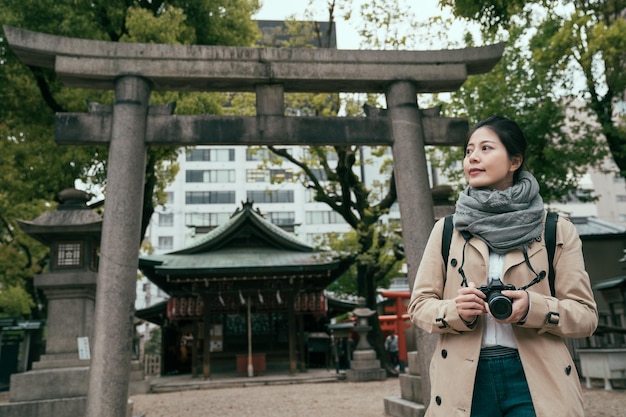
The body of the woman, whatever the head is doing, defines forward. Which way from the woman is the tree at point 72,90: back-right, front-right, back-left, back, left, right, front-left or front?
back-right

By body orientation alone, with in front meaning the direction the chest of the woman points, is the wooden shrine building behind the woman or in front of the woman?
behind

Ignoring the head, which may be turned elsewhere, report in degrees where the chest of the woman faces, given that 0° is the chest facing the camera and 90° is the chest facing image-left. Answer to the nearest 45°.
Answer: approximately 0°

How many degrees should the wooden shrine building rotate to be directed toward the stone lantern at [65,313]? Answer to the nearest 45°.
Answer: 0° — it already faces it

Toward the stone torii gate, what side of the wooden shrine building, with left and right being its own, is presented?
front

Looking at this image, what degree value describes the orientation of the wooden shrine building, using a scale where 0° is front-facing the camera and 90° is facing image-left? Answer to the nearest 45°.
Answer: approximately 0°

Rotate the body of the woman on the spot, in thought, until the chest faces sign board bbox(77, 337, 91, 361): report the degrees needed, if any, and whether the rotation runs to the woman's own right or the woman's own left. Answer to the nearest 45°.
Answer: approximately 135° to the woman's own right

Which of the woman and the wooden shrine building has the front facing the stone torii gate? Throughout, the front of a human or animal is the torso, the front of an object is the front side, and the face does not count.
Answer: the wooden shrine building

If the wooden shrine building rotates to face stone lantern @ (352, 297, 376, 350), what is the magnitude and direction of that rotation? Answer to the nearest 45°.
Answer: approximately 45° to its left

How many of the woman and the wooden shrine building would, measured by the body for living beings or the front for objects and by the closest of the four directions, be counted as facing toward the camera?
2

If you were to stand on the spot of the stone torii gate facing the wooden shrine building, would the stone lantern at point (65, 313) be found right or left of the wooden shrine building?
left
